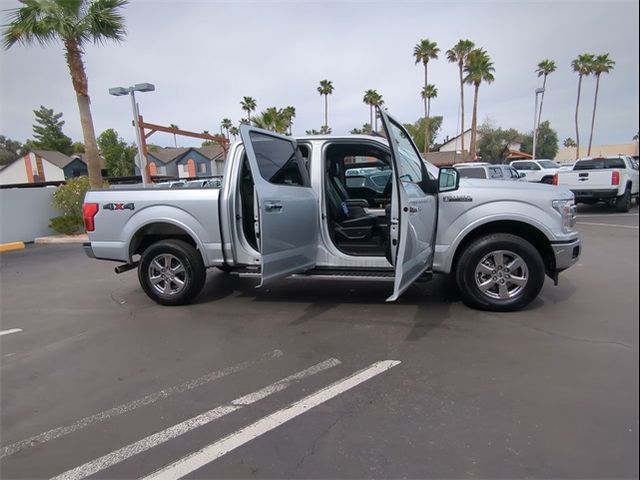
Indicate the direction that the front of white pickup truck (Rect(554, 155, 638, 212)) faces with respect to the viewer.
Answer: facing away from the viewer and to the right of the viewer

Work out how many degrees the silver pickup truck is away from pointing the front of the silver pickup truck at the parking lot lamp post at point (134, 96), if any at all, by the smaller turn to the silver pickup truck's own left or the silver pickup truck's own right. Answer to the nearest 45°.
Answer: approximately 135° to the silver pickup truck's own left

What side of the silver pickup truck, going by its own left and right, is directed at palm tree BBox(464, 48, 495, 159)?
left

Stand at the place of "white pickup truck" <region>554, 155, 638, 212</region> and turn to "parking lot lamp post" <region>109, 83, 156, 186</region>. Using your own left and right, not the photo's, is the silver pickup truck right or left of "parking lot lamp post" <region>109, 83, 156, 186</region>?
left

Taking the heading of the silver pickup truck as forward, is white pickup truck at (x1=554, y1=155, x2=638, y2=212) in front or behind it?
in front

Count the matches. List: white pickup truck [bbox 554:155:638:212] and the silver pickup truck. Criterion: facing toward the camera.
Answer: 0

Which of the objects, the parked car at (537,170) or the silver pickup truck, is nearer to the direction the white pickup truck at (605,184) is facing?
the parked car

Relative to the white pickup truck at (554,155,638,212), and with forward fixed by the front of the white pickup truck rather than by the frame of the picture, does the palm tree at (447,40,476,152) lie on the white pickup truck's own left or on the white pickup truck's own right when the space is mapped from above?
on the white pickup truck's own left

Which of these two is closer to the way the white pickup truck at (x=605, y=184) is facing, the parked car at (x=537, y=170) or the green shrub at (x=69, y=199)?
the parked car

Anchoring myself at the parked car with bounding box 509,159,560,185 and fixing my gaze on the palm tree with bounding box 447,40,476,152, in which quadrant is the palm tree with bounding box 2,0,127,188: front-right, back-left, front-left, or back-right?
back-left

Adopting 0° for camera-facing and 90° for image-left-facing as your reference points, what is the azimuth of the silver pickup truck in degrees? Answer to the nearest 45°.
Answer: approximately 270°
